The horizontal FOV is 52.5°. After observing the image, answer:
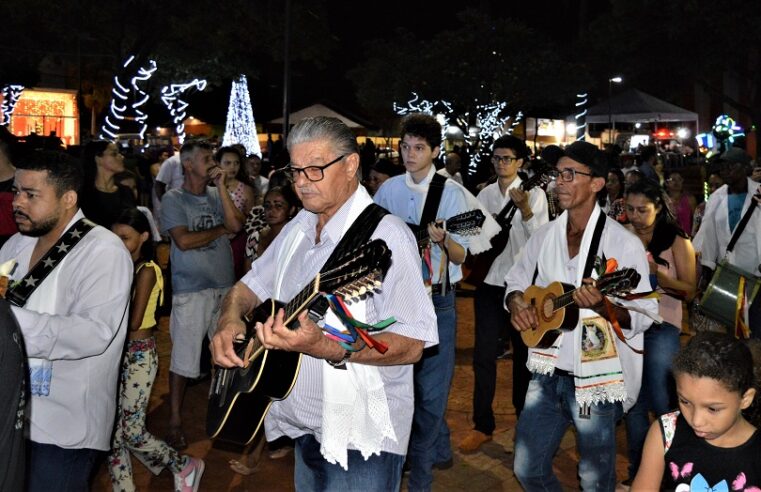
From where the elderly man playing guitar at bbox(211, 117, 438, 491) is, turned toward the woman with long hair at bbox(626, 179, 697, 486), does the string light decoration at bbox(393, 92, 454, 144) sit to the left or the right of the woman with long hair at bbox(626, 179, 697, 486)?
left

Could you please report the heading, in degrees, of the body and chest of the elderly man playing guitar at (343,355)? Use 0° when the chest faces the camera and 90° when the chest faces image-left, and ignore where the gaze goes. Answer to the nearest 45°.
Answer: approximately 45°

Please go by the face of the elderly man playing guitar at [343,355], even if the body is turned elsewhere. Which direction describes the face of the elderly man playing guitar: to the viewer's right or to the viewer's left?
to the viewer's left

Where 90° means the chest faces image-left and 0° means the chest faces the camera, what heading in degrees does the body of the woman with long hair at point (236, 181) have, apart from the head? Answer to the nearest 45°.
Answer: approximately 45°

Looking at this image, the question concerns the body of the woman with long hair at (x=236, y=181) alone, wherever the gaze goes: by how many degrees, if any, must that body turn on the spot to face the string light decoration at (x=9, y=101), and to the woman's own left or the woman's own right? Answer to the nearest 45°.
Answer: approximately 135° to the woman's own right

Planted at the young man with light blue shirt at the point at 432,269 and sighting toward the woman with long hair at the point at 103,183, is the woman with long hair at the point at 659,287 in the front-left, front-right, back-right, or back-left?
back-right

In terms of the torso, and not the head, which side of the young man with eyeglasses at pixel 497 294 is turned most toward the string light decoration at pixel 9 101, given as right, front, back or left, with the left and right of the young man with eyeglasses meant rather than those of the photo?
right
